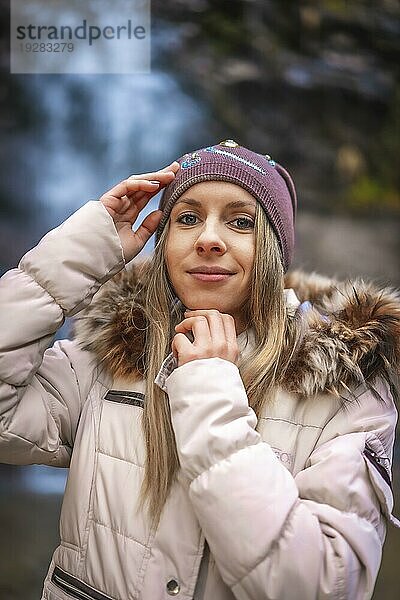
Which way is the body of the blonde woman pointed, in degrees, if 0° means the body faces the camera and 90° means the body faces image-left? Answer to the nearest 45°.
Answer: approximately 0°
